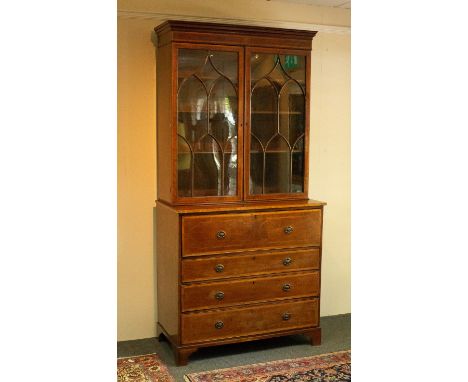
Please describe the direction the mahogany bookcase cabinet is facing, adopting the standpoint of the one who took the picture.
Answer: facing the viewer and to the right of the viewer
